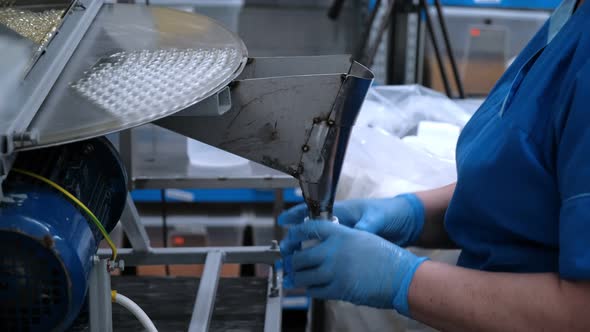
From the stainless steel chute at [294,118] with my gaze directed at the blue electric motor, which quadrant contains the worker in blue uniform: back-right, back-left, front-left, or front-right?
back-left

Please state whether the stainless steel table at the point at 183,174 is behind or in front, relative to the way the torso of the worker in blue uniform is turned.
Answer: in front

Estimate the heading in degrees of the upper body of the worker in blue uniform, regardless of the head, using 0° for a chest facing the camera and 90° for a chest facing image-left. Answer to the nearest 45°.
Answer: approximately 90°
